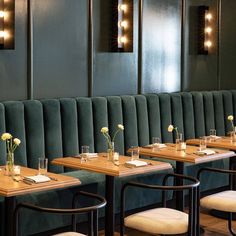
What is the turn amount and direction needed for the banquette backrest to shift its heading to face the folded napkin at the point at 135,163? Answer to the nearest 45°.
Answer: approximately 45° to its right

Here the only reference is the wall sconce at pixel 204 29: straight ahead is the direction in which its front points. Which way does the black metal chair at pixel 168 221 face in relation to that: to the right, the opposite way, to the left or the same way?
the opposite way

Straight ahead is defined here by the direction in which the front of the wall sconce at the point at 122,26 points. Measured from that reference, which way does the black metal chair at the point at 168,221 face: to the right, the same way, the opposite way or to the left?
the opposite way

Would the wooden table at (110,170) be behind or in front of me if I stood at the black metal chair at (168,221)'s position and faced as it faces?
in front

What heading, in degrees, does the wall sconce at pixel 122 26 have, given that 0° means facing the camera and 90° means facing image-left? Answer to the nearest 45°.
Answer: approximately 315°

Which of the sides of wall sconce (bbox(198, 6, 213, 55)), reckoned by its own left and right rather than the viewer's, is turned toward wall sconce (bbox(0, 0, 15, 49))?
right

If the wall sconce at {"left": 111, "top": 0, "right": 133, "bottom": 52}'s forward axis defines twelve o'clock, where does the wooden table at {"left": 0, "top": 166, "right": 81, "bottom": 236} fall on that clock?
The wooden table is roughly at 2 o'clock from the wall sconce.
